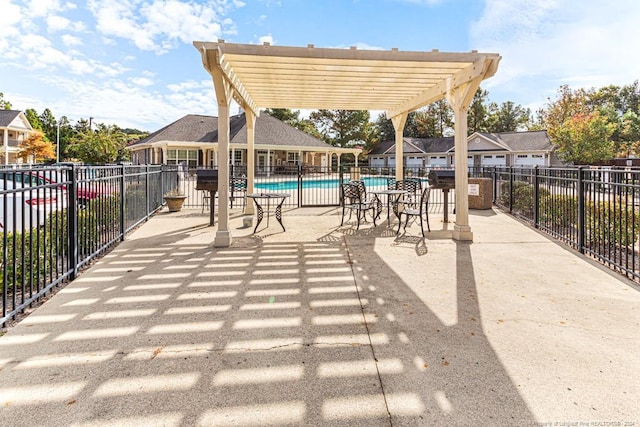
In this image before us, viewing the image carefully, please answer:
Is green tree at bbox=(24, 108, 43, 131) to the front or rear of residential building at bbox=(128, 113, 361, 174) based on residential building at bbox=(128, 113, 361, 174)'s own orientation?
to the rear

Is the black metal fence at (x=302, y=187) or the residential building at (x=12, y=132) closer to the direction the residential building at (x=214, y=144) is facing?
the black metal fence

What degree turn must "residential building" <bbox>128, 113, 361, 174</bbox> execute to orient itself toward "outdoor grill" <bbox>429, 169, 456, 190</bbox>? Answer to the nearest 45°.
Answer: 0° — it already faces it

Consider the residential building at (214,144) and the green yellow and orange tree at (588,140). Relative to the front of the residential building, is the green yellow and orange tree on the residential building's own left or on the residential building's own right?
on the residential building's own left

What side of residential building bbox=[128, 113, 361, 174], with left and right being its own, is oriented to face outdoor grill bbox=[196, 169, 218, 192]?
front

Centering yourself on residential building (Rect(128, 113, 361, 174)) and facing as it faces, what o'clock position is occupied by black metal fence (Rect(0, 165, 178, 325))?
The black metal fence is roughly at 12 o'clock from the residential building.

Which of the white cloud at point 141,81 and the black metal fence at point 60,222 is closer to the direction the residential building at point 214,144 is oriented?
the black metal fence

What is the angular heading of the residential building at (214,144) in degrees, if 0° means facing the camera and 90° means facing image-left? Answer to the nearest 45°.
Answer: approximately 0°
